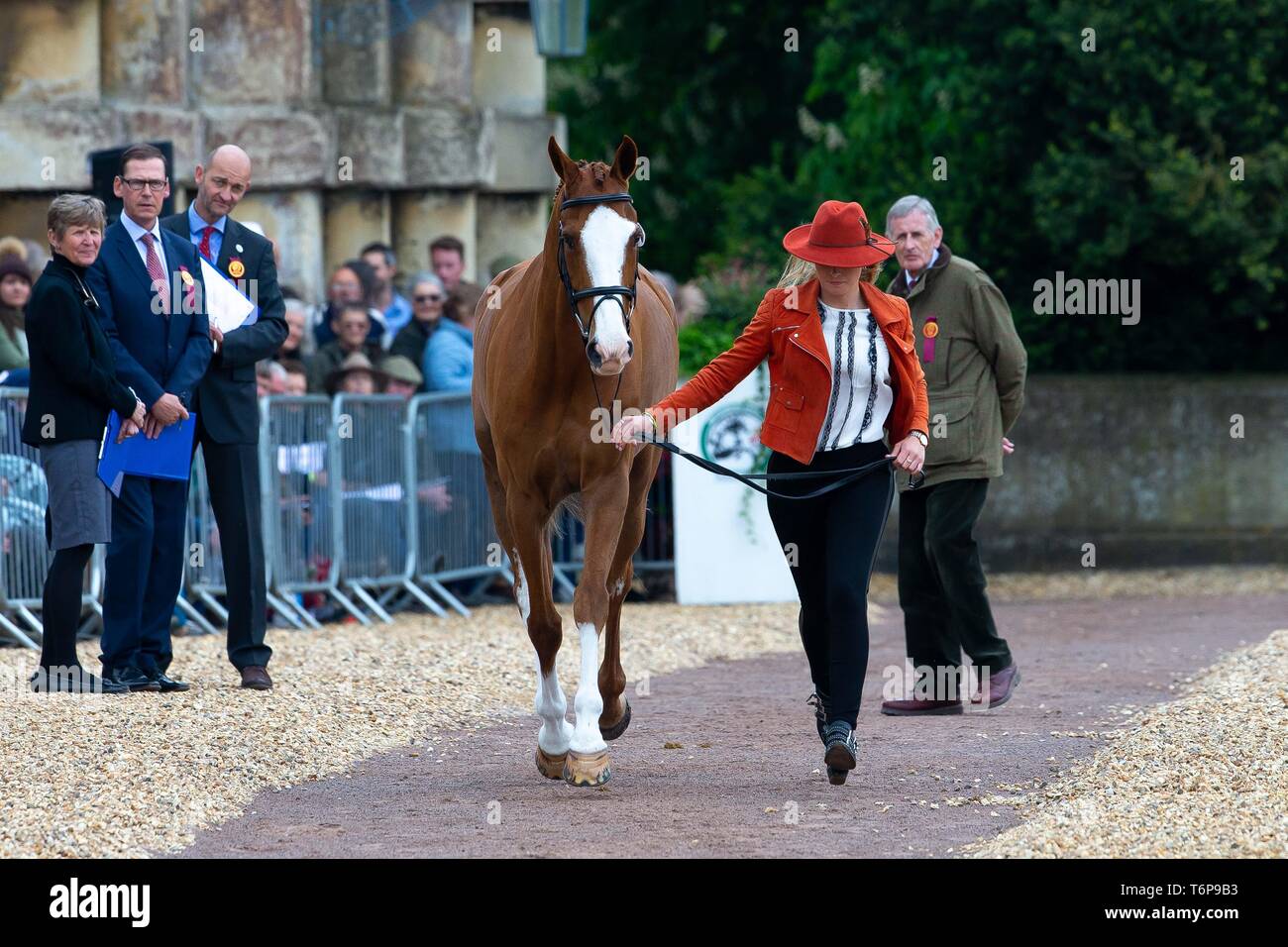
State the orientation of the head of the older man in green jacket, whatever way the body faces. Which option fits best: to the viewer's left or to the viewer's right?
to the viewer's left

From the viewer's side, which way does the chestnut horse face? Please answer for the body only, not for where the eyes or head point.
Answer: toward the camera

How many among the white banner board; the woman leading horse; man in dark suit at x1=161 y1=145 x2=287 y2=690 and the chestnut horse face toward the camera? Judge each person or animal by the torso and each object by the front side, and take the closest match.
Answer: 4

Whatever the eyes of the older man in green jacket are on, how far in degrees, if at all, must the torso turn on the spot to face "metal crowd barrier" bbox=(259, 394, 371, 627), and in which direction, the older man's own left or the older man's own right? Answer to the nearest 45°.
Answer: approximately 90° to the older man's own right

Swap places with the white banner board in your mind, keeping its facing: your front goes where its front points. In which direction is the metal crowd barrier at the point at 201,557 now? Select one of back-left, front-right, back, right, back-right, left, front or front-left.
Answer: front-right

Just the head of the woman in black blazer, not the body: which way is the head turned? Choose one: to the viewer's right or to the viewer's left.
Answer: to the viewer's right

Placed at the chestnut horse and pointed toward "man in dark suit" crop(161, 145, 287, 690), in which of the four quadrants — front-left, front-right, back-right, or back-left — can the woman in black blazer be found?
front-left

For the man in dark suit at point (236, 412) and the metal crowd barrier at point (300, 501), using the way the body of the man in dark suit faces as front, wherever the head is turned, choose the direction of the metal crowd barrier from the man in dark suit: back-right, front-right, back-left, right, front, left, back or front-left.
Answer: back

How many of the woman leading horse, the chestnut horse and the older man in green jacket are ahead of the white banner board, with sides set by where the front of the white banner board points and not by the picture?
3

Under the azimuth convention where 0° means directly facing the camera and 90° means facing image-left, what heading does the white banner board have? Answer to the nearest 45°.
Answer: approximately 0°

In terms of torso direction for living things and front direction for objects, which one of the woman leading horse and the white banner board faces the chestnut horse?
the white banner board

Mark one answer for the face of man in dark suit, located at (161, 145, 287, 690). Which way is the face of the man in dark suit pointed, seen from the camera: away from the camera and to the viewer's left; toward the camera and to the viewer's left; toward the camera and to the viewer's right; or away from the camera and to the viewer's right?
toward the camera and to the viewer's right

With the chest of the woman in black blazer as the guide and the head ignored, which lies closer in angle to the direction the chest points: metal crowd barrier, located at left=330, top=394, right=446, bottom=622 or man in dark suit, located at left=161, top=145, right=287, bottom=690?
the man in dark suit

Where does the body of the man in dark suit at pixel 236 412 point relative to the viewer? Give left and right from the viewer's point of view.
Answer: facing the viewer

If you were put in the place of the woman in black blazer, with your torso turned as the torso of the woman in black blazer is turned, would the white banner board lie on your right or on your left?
on your left
